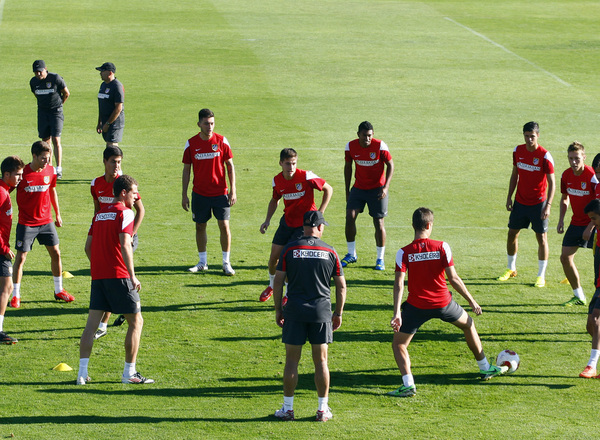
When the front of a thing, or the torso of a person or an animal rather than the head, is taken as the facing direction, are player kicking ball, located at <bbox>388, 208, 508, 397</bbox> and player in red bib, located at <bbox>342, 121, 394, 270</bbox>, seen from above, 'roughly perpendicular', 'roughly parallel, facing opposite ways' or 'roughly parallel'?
roughly parallel, facing opposite ways

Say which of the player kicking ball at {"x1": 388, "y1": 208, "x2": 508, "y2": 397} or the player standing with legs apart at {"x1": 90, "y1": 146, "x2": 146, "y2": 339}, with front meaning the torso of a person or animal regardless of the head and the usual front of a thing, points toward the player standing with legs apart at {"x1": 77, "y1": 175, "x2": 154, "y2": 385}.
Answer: the player standing with legs apart at {"x1": 90, "y1": 146, "x2": 146, "y2": 339}

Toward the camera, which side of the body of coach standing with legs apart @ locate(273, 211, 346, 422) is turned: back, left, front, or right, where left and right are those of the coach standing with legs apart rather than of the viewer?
back

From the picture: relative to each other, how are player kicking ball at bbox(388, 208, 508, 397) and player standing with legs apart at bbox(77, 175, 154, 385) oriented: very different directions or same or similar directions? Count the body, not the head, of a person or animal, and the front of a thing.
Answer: same or similar directions

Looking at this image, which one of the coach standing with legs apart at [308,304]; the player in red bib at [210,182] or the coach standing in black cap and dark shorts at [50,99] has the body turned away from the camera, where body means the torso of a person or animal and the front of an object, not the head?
the coach standing with legs apart at [308,304]

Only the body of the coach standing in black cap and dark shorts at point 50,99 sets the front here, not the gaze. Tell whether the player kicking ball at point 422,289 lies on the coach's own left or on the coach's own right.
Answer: on the coach's own left

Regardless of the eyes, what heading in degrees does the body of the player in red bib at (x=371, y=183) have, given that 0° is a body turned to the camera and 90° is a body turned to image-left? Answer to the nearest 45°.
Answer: approximately 0°

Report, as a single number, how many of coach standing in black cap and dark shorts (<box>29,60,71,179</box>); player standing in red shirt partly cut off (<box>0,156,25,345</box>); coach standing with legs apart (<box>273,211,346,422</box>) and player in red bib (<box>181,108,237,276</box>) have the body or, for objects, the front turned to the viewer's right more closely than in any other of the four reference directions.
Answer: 1

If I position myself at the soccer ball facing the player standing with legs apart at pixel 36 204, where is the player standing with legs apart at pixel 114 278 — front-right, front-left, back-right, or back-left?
front-left

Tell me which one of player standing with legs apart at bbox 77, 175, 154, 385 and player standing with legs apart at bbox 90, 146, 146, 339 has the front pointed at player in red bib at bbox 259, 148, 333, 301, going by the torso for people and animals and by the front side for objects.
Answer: player standing with legs apart at bbox 77, 175, 154, 385

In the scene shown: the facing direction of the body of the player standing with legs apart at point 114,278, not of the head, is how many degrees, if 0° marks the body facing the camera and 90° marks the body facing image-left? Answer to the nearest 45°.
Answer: approximately 225°

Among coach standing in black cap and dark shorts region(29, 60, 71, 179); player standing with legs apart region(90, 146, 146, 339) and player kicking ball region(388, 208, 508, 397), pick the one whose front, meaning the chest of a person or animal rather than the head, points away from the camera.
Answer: the player kicking ball

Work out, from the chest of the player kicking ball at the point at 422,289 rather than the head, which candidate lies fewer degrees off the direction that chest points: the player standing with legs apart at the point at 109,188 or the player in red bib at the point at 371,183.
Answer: the player in red bib

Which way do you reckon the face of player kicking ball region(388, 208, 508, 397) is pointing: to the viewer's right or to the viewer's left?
to the viewer's right

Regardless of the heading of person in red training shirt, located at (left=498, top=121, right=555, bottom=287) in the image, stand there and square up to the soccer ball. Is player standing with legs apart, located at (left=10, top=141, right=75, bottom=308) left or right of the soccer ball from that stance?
right

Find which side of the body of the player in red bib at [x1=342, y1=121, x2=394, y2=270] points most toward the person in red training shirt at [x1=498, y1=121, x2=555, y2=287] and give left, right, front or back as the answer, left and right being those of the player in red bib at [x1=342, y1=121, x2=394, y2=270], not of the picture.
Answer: left

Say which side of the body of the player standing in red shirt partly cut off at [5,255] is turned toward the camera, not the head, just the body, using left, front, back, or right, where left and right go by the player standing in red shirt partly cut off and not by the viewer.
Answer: right

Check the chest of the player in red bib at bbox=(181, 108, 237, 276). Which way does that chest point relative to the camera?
toward the camera

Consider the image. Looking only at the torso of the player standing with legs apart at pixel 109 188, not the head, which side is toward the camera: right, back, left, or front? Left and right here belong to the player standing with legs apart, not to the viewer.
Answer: front

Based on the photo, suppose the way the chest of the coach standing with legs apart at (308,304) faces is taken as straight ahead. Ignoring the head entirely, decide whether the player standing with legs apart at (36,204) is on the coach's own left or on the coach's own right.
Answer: on the coach's own left

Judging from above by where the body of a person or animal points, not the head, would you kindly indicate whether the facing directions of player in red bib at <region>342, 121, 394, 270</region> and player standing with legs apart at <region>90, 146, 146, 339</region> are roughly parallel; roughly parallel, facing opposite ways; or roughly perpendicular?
roughly parallel
